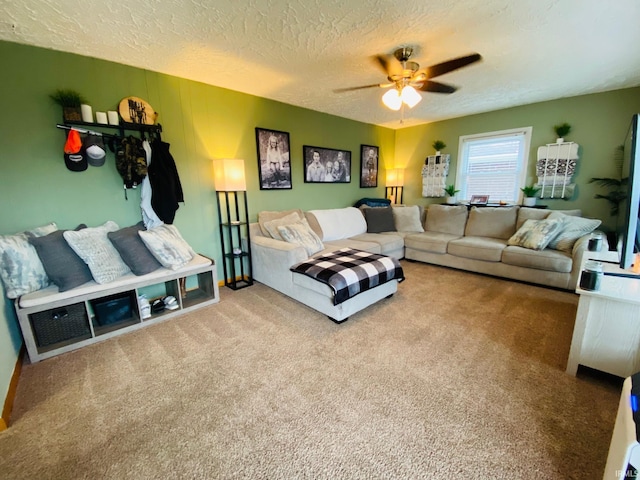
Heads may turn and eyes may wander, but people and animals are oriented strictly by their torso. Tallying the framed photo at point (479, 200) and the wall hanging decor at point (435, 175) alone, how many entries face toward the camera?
2

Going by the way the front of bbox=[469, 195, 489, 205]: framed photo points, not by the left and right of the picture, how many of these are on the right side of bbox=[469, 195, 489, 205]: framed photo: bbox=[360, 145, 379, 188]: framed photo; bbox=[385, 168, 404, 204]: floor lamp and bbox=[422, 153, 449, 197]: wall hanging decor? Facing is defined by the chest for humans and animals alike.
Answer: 3

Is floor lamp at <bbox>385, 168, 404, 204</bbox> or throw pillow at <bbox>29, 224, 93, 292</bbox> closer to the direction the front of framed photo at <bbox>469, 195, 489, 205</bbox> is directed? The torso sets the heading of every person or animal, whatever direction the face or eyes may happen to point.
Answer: the throw pillow

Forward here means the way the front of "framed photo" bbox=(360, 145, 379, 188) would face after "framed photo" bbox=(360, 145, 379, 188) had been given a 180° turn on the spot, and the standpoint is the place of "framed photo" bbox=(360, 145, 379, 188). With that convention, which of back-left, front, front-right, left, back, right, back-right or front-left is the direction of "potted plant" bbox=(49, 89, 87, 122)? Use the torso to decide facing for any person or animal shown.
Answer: left

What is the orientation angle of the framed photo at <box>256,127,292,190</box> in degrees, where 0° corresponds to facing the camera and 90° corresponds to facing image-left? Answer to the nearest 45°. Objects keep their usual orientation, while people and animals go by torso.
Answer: approximately 315°

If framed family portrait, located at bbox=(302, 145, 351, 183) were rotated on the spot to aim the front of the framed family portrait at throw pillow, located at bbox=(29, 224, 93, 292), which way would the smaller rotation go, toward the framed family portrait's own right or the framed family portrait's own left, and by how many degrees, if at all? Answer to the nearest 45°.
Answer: approximately 90° to the framed family portrait's own right

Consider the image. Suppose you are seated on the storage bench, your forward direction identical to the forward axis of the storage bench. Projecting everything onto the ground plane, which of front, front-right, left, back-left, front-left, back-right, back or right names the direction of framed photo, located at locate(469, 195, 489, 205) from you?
front-left

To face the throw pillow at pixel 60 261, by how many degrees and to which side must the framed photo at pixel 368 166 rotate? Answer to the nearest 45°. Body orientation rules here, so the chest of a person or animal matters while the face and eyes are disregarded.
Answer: approximately 90° to its right

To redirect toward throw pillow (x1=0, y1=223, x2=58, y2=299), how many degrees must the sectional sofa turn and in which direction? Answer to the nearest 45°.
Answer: approximately 45° to its right

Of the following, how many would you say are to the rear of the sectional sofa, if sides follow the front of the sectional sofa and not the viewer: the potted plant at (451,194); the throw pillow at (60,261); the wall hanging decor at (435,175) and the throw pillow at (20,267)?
2

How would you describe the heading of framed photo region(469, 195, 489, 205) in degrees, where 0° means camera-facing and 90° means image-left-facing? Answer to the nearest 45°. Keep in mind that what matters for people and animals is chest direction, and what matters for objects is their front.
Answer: approximately 0°

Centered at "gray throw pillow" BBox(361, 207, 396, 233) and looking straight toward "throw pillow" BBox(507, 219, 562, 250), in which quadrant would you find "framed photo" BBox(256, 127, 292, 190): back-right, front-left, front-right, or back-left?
back-right

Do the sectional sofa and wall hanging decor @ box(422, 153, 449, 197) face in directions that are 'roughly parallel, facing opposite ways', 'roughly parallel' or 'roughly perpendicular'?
roughly parallel

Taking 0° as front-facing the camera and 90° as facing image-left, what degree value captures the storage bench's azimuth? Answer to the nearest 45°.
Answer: approximately 315°

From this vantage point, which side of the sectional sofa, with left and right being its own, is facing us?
front

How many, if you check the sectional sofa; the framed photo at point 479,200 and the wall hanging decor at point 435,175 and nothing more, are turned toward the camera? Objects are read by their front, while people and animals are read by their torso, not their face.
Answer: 3

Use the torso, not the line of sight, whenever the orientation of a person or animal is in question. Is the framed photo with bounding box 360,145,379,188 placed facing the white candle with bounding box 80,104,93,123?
no

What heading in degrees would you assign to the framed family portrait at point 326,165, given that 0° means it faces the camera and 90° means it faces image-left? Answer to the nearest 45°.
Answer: approximately 315°

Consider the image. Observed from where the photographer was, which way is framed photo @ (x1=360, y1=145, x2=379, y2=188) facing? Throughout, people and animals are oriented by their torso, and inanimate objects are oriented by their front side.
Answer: facing the viewer and to the right of the viewer

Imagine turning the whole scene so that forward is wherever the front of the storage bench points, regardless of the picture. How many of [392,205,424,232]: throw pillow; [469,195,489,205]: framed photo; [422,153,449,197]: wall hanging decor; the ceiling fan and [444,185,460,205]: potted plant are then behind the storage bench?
0

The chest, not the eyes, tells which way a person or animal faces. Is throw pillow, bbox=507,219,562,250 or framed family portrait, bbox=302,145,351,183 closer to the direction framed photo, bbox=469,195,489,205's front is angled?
the throw pillow
